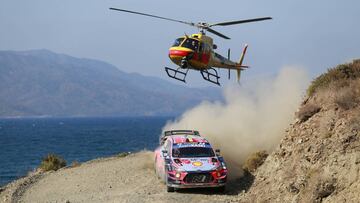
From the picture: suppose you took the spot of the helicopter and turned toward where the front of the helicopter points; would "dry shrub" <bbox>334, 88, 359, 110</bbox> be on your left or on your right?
on your left

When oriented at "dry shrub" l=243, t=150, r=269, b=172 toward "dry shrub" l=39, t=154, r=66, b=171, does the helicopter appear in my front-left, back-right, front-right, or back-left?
front-right

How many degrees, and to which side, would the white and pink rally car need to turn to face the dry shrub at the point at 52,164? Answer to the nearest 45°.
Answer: approximately 135° to its right

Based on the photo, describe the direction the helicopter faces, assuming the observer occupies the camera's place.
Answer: facing the viewer and to the left of the viewer

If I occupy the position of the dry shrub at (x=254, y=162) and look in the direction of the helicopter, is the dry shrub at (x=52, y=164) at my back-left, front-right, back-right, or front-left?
front-left

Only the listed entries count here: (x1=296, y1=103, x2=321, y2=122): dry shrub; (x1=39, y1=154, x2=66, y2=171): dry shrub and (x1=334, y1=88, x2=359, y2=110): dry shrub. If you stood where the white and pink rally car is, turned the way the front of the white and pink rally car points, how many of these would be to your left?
2

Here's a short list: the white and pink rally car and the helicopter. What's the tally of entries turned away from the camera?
0

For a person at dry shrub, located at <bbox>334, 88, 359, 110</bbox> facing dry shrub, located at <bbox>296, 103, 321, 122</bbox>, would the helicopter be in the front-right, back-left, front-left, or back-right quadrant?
front-right

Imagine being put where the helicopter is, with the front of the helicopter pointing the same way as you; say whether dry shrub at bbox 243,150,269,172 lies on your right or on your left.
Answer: on your left

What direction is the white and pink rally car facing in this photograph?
toward the camera

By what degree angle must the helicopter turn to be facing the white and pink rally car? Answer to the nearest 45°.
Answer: approximately 45° to its left

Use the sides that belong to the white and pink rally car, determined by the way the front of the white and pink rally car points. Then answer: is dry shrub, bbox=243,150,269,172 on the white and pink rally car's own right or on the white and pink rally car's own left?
on the white and pink rally car's own left

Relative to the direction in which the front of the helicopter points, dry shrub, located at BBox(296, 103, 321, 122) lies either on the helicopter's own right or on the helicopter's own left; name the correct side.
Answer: on the helicopter's own left
